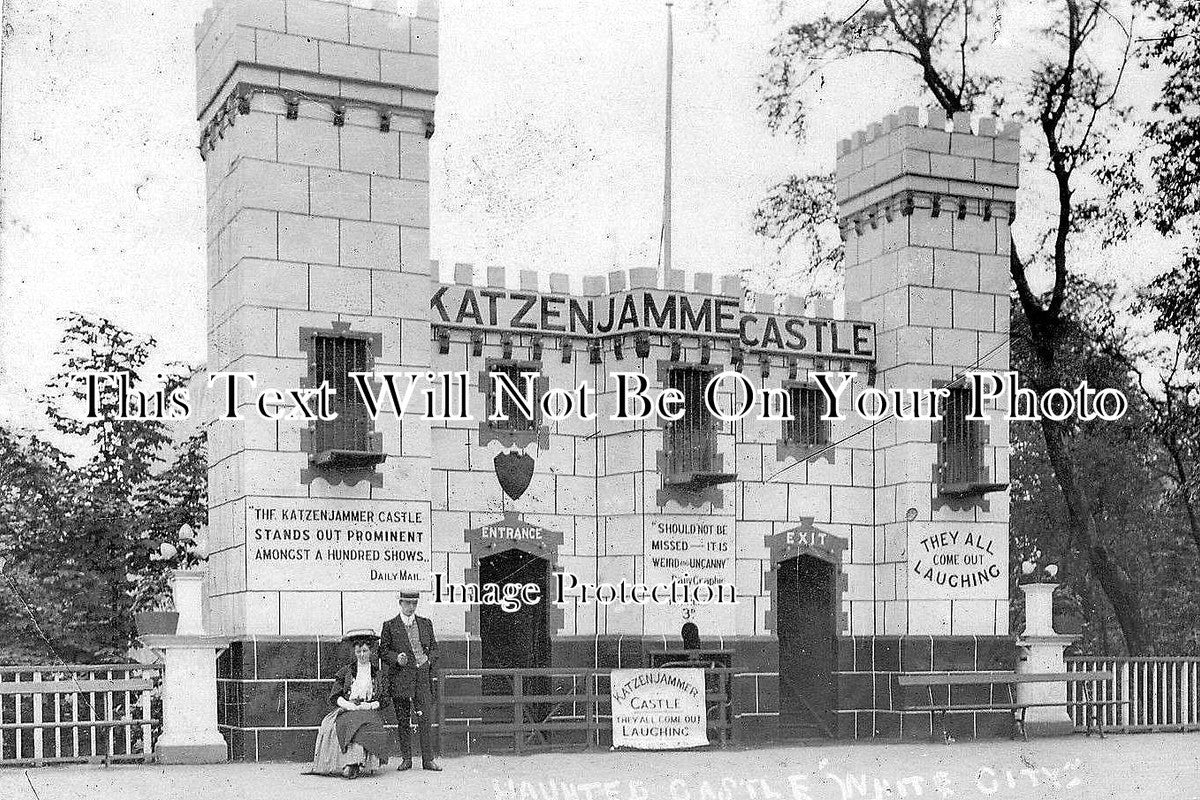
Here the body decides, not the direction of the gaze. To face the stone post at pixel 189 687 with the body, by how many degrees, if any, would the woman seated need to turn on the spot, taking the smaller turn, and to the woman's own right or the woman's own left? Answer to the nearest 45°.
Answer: approximately 135° to the woman's own right

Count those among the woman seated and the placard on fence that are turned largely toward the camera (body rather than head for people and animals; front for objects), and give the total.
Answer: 2

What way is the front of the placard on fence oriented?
toward the camera

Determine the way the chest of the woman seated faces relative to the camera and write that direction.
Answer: toward the camera

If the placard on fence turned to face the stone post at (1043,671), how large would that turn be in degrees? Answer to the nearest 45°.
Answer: approximately 135° to its left
